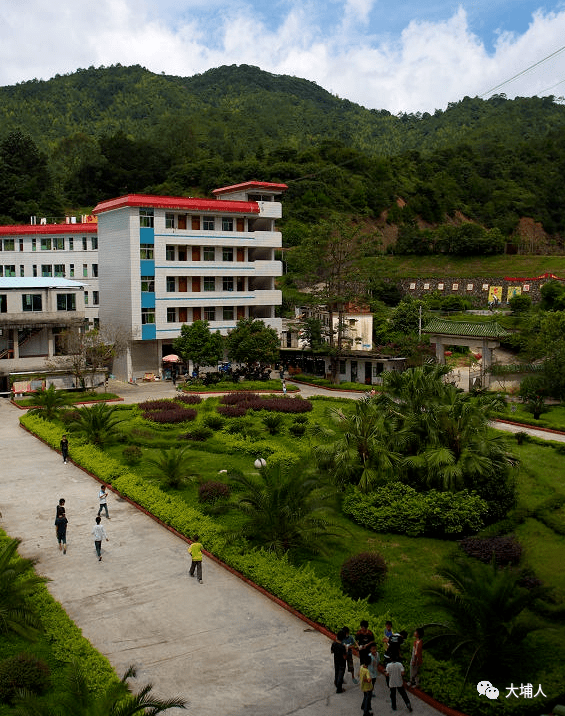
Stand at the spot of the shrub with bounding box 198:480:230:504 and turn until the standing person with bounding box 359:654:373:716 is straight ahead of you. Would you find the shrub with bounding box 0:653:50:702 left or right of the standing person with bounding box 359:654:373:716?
right

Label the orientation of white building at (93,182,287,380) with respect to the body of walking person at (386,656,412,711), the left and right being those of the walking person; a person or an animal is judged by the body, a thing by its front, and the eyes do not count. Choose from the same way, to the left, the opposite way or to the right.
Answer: the opposite way

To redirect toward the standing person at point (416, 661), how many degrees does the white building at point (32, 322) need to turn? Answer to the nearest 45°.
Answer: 0° — it already faces them

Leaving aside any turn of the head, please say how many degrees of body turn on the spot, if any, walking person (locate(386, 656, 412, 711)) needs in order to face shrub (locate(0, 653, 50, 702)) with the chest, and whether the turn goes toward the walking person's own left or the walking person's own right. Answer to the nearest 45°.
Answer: approximately 45° to the walking person's own left
